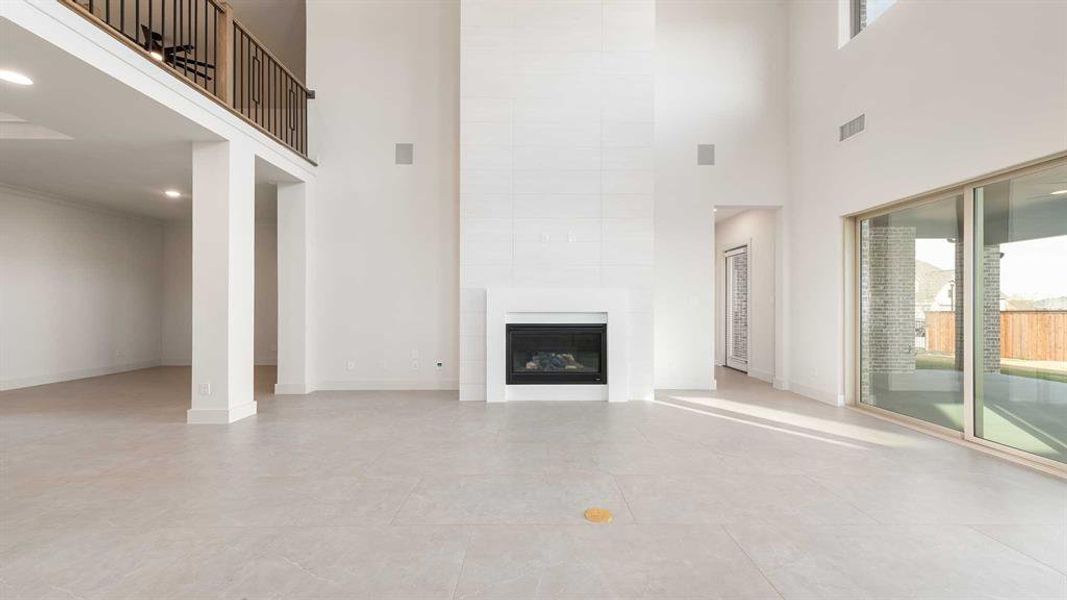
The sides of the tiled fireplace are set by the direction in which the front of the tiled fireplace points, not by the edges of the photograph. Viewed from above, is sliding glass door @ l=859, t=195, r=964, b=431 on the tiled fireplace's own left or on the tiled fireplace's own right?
on the tiled fireplace's own left

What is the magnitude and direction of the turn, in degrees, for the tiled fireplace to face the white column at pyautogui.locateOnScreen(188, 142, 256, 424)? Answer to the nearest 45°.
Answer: approximately 45° to its right

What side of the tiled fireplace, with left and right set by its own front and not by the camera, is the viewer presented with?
front

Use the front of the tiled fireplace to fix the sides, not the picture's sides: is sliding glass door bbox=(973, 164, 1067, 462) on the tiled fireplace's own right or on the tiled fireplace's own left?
on the tiled fireplace's own left
